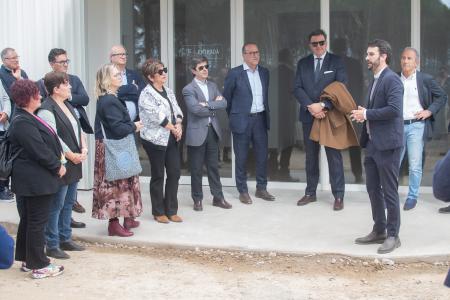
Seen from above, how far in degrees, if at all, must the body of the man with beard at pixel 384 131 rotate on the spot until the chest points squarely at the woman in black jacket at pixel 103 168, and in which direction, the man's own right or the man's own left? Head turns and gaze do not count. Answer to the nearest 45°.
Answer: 0° — they already face them

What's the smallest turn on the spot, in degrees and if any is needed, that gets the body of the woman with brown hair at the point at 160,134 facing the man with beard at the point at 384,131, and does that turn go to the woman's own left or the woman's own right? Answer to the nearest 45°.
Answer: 0° — they already face them

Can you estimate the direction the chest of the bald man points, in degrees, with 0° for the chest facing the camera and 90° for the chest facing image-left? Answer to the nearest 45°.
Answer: approximately 315°

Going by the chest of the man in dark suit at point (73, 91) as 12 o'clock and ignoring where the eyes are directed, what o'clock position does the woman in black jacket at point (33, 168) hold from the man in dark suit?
The woman in black jacket is roughly at 2 o'clock from the man in dark suit.

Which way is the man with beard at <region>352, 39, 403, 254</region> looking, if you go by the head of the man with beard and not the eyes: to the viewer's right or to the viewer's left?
to the viewer's left

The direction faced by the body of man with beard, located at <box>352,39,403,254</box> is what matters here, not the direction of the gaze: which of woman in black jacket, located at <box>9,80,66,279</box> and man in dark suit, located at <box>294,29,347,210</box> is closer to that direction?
the woman in black jacket

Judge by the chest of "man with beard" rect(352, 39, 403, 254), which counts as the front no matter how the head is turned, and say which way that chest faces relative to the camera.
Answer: to the viewer's left

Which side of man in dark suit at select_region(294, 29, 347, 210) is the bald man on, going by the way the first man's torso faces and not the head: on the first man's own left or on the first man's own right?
on the first man's own right

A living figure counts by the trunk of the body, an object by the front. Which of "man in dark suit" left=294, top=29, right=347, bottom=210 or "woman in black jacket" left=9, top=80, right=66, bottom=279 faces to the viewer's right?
the woman in black jacket

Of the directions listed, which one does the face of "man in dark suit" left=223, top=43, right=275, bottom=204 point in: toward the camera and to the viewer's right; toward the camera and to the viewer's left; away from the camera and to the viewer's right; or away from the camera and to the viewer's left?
toward the camera and to the viewer's right

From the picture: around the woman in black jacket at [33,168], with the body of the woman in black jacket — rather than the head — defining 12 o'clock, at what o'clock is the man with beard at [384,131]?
The man with beard is roughly at 12 o'clock from the woman in black jacket.

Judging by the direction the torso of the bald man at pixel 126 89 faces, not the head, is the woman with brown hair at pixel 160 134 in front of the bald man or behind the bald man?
in front

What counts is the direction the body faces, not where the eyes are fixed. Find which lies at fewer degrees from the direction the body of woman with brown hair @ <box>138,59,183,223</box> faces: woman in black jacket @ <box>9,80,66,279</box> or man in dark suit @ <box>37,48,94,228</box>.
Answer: the woman in black jacket

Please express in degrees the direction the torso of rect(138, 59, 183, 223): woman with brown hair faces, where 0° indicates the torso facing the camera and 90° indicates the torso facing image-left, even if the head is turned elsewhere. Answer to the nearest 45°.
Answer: approximately 315°
